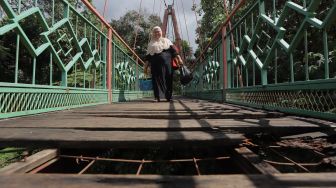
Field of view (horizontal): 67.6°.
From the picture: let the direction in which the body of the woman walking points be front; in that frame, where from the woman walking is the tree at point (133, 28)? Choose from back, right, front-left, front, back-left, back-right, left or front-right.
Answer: back

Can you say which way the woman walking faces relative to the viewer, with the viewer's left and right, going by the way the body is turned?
facing the viewer
